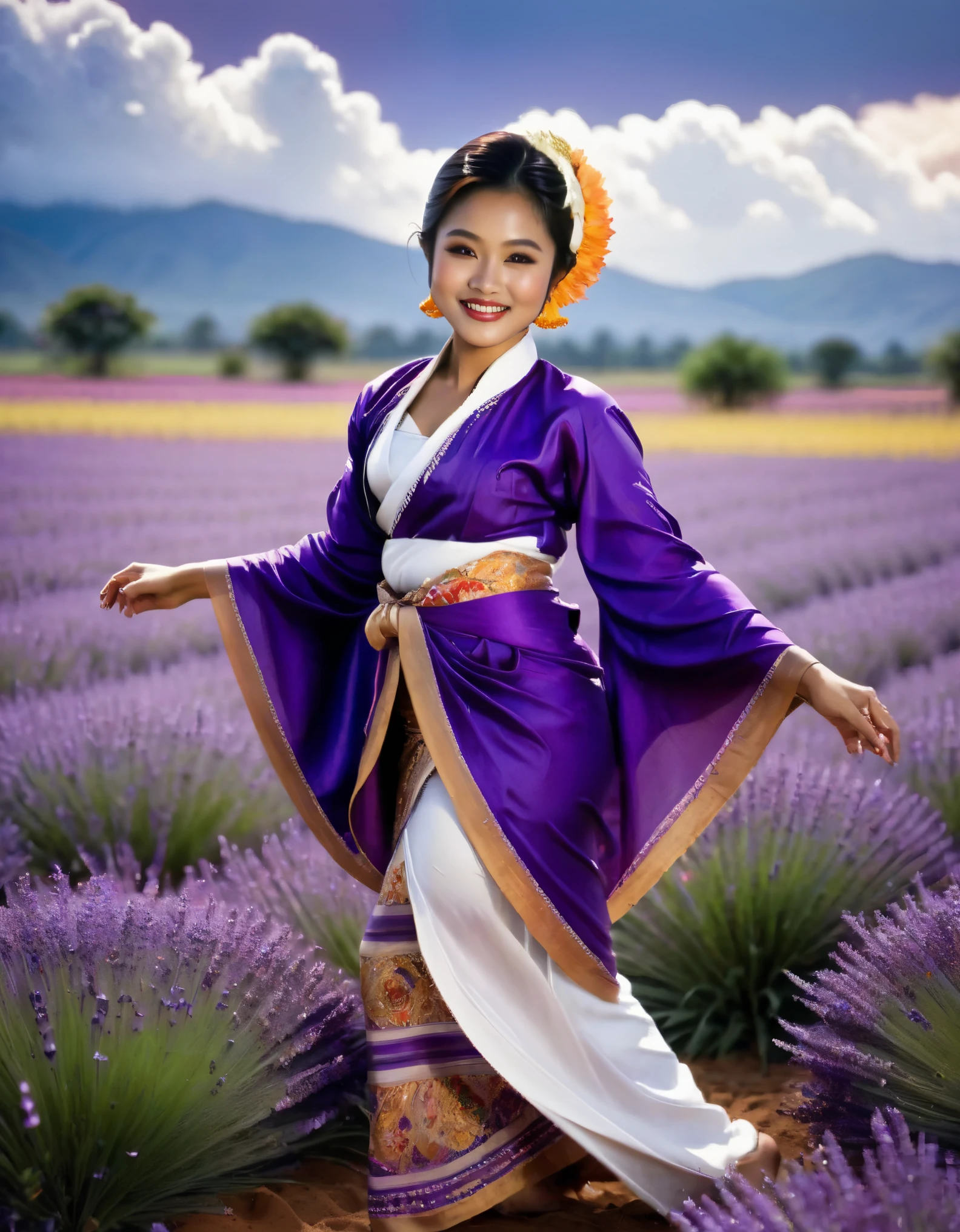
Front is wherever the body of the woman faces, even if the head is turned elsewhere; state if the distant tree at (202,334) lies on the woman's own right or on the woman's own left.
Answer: on the woman's own right

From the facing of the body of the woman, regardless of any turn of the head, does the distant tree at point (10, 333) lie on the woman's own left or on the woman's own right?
on the woman's own right

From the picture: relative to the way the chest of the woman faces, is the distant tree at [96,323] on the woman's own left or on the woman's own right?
on the woman's own right

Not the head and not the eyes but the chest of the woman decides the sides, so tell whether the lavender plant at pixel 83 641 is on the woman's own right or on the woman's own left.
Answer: on the woman's own right

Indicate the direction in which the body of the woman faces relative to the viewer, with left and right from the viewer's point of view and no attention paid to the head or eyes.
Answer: facing the viewer and to the left of the viewer

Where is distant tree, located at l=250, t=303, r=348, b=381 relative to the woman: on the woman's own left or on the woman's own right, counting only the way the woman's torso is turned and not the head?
on the woman's own right

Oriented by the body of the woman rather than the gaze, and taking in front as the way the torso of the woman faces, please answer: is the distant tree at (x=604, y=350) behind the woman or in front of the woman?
behind

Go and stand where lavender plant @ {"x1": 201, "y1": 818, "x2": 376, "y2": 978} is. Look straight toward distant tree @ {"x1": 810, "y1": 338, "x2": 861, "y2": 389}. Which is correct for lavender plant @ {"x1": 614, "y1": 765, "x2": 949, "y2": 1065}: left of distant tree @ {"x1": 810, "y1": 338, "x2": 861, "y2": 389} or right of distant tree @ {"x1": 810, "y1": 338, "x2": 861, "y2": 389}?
right
